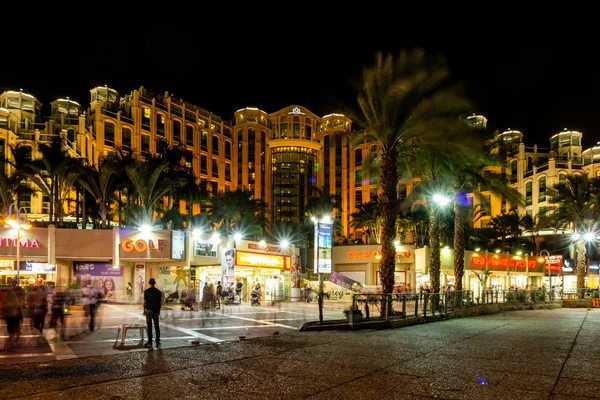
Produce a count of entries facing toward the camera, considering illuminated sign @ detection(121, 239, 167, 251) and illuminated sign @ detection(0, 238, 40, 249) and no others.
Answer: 2

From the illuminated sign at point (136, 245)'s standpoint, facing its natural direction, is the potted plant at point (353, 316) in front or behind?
in front

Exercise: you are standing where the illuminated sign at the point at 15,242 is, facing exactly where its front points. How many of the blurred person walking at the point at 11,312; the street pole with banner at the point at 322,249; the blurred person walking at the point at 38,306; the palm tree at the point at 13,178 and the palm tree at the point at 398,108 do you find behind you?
1

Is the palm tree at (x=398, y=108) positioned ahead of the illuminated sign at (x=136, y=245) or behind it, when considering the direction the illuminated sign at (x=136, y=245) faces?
ahead

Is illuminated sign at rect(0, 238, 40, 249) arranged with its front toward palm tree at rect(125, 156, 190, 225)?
no

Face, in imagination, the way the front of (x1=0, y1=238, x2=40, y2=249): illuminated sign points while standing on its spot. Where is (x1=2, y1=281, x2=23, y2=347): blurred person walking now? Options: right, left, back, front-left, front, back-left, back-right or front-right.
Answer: front

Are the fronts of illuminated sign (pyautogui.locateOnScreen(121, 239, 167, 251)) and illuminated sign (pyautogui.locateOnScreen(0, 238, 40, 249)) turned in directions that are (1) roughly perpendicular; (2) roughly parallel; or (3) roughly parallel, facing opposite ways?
roughly parallel

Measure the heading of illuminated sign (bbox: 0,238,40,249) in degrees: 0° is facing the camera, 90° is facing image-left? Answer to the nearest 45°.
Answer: approximately 0°

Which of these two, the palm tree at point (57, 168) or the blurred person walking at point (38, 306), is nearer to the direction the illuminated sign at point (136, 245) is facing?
the blurred person walking

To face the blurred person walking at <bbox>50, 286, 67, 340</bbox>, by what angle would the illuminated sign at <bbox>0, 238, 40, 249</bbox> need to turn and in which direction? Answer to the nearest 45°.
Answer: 0° — it already faces them

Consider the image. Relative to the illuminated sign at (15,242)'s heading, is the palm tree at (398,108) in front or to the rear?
in front

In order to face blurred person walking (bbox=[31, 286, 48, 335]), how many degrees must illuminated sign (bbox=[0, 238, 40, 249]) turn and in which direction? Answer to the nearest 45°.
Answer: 0° — it already faces them

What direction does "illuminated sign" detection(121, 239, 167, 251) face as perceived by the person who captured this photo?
facing the viewer

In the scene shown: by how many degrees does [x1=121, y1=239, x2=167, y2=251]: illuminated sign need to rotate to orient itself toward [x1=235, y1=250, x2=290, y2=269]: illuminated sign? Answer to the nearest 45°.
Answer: approximately 135° to its left
